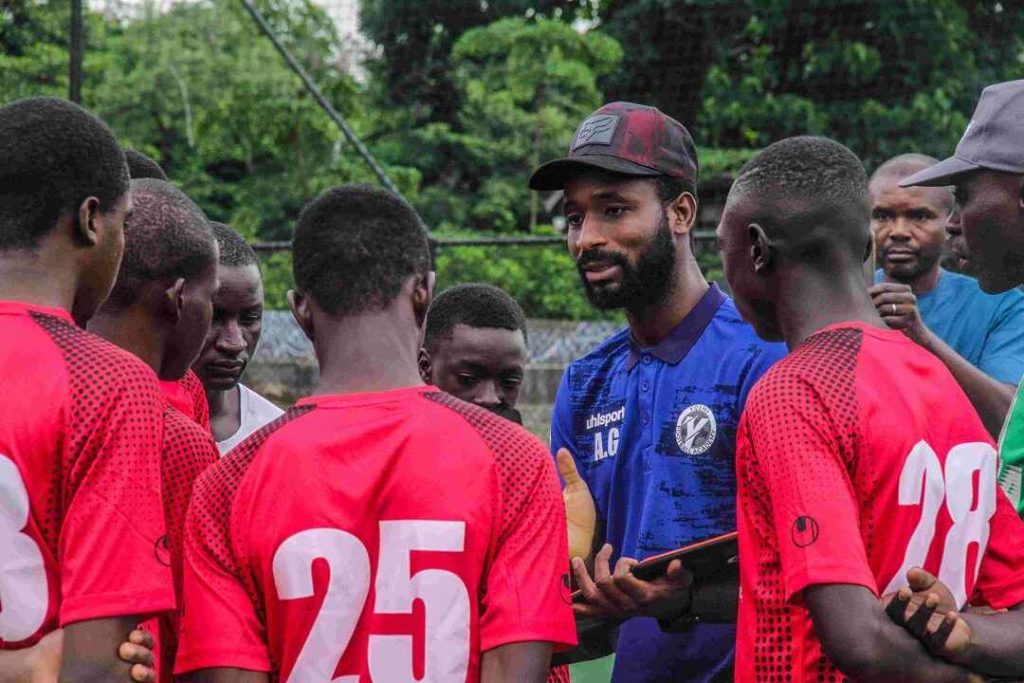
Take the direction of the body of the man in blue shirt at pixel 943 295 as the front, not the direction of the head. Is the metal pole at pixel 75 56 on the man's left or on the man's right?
on the man's right

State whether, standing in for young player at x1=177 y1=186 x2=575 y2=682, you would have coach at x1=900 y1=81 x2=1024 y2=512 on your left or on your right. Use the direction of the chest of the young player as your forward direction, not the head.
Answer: on your right

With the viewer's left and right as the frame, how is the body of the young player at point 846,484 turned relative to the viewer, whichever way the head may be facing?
facing away from the viewer and to the left of the viewer

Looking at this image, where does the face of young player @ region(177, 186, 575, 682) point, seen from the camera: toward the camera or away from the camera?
away from the camera

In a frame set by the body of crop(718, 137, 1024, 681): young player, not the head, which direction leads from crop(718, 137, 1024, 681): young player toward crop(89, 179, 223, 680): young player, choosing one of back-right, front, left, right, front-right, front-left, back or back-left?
front-left

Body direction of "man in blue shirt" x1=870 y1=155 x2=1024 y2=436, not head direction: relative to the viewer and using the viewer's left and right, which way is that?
facing the viewer and to the left of the viewer

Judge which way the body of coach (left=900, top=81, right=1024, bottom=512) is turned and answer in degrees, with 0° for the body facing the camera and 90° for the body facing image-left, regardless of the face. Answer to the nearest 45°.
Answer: approximately 90°

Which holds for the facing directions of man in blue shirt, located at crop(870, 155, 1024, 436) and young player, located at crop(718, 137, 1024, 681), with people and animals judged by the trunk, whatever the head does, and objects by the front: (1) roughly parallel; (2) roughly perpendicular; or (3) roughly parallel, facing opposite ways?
roughly perpendicular

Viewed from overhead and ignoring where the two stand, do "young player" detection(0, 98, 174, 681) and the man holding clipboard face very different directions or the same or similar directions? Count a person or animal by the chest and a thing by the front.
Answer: very different directions

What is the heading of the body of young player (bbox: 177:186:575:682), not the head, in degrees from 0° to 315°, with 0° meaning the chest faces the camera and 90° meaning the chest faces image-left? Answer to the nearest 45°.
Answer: approximately 180°

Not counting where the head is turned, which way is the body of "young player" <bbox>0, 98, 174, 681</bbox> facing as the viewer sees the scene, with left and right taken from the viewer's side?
facing away from the viewer and to the right of the viewer

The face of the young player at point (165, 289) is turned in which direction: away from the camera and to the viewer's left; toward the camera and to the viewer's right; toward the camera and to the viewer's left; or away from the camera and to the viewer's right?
away from the camera and to the viewer's right

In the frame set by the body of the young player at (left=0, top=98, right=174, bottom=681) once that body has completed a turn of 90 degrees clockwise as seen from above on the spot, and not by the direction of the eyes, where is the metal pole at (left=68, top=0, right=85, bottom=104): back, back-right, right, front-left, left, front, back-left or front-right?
back-left
